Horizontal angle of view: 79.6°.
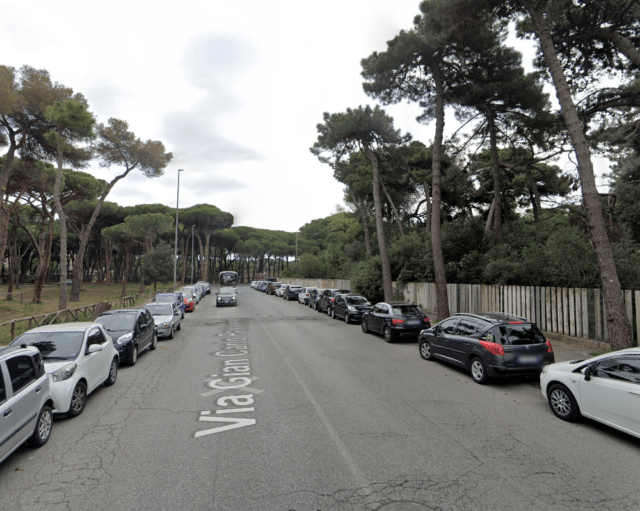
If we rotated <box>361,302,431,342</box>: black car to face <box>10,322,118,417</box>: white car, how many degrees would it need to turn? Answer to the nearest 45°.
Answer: approximately 90° to its left

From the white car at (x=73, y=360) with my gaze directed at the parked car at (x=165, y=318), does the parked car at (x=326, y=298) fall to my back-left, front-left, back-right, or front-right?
front-right

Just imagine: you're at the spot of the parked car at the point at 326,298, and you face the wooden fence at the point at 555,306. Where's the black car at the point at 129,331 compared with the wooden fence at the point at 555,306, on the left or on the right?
right

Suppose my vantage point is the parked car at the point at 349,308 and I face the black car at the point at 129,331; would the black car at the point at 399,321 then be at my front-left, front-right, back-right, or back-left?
front-left

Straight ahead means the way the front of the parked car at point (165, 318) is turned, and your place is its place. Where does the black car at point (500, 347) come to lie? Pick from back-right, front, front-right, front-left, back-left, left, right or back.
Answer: left

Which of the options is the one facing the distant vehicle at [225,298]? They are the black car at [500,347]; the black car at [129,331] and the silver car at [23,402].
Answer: the black car at [500,347]

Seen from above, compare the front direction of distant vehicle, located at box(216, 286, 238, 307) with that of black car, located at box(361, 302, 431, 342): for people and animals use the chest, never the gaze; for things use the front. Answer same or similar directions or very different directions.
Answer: very different directions

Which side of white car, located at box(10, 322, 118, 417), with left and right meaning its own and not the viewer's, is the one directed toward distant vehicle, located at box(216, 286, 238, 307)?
back

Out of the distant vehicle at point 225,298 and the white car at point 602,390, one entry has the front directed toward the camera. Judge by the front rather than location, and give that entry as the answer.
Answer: the distant vehicle

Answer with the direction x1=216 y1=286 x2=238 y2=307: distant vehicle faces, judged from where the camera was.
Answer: facing the viewer

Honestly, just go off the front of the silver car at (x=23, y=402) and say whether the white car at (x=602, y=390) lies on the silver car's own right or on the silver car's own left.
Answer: on the silver car's own left

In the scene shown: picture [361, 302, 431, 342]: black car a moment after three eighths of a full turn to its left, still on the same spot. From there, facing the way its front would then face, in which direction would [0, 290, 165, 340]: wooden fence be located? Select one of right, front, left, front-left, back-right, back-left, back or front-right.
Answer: right

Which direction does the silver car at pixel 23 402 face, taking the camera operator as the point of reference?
facing the viewer and to the left of the viewer

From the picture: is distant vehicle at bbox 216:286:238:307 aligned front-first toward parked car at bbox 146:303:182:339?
yes

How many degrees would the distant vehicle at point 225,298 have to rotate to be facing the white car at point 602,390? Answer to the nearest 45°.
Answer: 0° — it already faces it

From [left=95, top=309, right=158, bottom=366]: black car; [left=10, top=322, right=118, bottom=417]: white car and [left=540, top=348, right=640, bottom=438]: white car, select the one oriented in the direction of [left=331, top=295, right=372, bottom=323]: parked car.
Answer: [left=540, top=348, right=640, bottom=438]: white car

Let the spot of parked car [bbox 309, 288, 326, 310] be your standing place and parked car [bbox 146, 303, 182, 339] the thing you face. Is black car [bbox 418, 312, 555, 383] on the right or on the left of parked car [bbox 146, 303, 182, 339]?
left

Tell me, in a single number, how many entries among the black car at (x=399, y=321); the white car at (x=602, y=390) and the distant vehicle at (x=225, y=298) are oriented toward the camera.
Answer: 1

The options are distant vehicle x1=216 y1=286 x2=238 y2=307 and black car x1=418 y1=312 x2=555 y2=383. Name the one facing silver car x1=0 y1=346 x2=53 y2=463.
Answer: the distant vehicle

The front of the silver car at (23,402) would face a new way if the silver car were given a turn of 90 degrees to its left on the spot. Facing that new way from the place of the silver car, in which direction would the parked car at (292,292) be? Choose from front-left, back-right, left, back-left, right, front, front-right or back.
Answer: left

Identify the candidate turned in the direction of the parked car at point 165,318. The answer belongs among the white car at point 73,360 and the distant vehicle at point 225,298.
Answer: the distant vehicle

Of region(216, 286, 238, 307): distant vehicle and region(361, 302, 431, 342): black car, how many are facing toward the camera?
1
